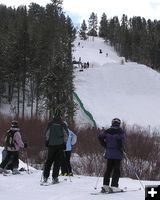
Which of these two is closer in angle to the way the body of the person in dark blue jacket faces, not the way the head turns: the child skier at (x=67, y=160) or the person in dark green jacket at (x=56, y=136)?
the child skier

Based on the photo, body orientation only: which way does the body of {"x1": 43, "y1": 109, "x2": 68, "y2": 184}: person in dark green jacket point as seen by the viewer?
away from the camera

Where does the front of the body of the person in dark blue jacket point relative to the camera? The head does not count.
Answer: away from the camera

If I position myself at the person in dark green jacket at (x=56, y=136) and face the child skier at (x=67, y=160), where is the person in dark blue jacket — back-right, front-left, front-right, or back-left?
back-right

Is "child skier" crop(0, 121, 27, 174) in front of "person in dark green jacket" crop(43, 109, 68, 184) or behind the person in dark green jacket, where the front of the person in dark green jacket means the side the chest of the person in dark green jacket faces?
in front

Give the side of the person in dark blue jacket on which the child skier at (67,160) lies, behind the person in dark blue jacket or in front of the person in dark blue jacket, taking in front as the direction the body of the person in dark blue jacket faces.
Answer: in front

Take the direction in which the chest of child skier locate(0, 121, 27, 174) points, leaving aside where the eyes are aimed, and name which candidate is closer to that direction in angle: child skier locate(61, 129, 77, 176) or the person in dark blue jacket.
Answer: the child skier

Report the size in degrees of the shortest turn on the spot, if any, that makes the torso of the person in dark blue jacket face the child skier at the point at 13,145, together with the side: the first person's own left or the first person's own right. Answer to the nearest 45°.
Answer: approximately 45° to the first person's own left

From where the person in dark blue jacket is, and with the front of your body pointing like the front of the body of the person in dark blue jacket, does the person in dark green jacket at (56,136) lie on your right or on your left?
on your left

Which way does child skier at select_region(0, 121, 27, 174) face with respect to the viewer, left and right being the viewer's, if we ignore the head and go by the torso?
facing away from the viewer and to the right of the viewer

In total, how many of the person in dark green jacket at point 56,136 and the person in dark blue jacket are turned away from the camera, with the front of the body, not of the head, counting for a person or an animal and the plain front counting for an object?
2

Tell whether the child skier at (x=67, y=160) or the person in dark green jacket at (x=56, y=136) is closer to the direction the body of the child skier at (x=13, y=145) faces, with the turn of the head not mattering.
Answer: the child skier
